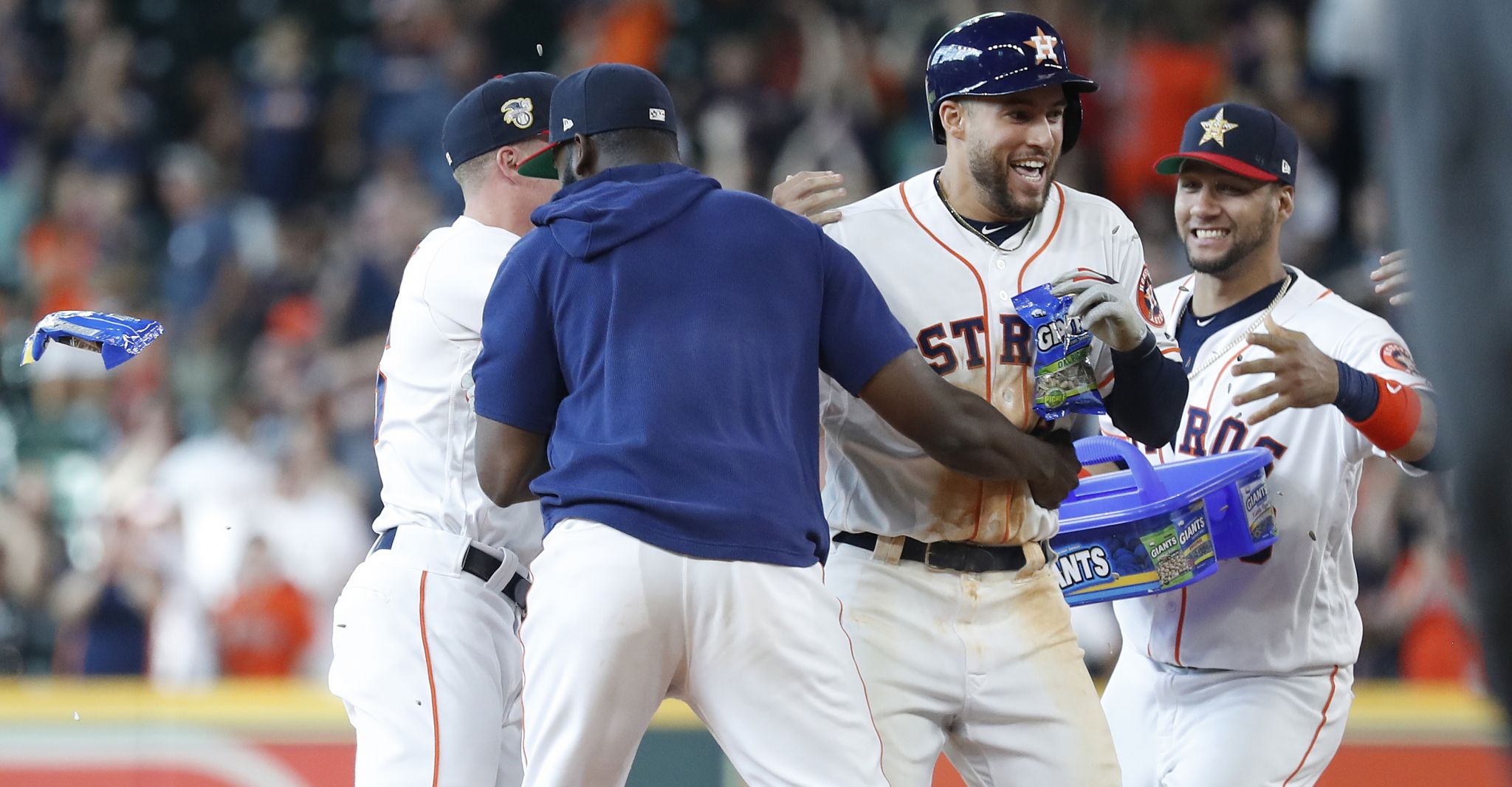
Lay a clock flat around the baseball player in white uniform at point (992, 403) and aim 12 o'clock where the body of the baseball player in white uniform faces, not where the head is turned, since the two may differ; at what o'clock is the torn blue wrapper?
The torn blue wrapper is roughly at 3 o'clock from the baseball player in white uniform.

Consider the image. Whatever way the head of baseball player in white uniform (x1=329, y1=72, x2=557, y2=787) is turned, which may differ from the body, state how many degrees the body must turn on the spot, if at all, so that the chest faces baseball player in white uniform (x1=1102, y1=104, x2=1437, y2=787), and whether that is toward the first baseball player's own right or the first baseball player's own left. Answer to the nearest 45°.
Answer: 0° — they already face them

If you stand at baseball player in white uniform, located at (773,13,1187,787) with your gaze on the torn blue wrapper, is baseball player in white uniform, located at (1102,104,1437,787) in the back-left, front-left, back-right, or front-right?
back-right

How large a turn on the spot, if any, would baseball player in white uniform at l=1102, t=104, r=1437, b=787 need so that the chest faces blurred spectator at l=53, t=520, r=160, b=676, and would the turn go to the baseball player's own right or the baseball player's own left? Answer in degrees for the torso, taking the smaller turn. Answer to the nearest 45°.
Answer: approximately 135° to the baseball player's own right

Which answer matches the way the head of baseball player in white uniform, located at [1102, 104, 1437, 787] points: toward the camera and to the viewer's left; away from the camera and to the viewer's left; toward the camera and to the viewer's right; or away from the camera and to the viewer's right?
toward the camera and to the viewer's left

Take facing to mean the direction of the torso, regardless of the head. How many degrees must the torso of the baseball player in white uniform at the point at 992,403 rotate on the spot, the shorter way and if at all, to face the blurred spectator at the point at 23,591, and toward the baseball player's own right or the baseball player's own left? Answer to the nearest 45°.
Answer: approximately 135° to the baseball player's own right

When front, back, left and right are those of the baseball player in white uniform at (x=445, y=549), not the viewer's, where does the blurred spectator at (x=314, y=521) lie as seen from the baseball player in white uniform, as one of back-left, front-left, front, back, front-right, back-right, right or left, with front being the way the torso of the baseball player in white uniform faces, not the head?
left

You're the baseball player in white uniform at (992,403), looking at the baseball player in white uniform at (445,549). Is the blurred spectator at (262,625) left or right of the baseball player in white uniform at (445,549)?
right

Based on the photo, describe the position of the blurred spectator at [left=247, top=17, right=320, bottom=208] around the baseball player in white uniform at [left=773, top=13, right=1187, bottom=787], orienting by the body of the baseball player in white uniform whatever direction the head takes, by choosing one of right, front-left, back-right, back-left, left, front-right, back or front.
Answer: back-right

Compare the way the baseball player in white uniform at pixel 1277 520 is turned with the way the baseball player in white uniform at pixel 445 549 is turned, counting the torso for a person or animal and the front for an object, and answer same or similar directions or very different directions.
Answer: very different directions

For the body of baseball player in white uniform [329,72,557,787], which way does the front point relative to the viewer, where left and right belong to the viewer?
facing to the right of the viewer

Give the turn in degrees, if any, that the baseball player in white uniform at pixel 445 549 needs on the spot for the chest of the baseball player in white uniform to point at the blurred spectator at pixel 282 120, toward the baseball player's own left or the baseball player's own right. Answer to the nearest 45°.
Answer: approximately 90° to the baseball player's own left

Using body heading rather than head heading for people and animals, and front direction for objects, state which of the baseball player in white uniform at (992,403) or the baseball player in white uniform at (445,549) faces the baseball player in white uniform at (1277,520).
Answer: the baseball player in white uniform at (445,549)
